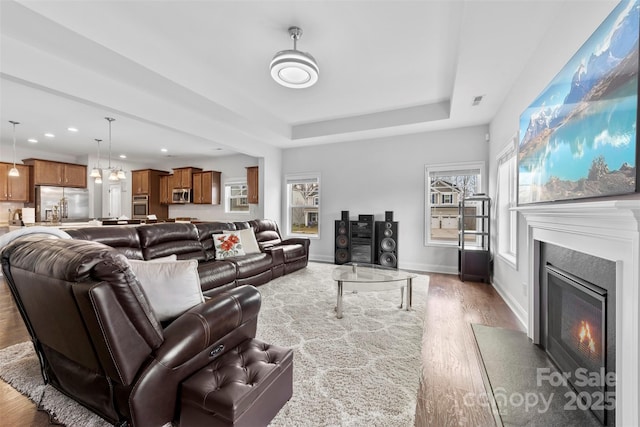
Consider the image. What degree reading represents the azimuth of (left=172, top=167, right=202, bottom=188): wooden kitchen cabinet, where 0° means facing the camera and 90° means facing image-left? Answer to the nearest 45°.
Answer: approximately 0°

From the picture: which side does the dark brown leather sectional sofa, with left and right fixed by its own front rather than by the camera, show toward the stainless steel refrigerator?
back

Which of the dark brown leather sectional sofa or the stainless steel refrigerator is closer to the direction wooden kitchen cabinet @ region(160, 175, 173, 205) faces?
the dark brown leather sectional sofa

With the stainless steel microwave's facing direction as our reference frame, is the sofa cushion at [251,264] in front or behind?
in front

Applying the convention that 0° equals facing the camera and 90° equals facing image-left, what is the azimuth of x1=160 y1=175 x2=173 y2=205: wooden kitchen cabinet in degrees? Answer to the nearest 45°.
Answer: approximately 0°

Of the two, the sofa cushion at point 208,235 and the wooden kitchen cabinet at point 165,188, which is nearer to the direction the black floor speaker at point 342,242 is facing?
the sofa cushion

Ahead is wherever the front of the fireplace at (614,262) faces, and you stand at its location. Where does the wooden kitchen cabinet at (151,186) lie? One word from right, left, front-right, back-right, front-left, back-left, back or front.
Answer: front-right

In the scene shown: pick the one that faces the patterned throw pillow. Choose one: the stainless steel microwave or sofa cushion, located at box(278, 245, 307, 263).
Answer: the stainless steel microwave

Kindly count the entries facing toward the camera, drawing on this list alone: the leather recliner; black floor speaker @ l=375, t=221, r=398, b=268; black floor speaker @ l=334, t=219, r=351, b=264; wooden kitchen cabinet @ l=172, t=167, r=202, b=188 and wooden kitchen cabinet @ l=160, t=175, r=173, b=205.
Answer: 4

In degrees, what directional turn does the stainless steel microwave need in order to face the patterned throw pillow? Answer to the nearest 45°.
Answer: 0° — it already faces it

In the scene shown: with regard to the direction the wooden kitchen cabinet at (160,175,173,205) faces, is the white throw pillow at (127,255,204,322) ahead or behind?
ahead
